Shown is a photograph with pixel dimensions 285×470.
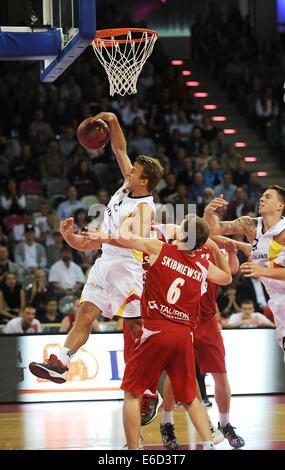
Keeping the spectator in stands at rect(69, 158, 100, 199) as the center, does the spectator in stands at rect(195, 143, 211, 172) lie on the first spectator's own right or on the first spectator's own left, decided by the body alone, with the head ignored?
on the first spectator's own left

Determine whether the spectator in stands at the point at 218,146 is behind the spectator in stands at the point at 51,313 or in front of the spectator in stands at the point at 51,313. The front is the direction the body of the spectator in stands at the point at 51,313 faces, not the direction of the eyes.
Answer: behind

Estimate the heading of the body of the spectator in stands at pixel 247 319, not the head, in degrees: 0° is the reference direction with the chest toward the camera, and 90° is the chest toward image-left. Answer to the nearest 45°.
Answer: approximately 0°

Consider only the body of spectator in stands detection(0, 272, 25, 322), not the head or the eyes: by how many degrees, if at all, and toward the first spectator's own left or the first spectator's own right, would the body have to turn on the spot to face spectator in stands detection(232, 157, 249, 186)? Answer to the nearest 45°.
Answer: approximately 135° to the first spectator's own left

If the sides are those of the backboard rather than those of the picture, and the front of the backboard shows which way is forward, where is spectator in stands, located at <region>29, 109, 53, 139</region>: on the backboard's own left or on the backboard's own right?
on the backboard's own left

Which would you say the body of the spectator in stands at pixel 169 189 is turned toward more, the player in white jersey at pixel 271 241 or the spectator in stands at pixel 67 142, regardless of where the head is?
the player in white jersey

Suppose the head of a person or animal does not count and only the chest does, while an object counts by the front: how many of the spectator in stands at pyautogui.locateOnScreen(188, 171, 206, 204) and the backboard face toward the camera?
1

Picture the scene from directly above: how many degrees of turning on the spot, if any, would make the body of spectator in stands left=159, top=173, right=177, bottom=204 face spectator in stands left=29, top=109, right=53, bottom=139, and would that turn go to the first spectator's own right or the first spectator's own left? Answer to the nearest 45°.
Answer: approximately 135° to the first spectator's own right

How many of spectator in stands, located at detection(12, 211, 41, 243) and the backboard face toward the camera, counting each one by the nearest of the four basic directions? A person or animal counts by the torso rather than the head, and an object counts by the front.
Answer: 1

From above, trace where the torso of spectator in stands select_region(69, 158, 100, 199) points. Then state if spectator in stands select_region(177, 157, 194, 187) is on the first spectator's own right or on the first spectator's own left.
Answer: on the first spectator's own left

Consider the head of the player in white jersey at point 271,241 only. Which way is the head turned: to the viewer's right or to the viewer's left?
to the viewer's left

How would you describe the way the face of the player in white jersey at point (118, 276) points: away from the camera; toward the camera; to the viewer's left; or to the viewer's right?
to the viewer's left

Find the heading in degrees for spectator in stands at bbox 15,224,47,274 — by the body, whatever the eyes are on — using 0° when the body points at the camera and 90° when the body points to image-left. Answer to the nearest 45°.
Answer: approximately 0°

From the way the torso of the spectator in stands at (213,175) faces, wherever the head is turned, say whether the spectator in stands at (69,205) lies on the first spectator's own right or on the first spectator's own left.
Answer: on the first spectator's own right
